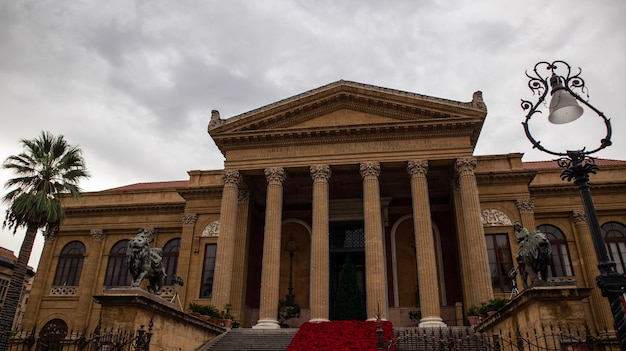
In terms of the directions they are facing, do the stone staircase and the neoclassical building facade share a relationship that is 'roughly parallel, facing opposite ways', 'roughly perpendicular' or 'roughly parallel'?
roughly parallel

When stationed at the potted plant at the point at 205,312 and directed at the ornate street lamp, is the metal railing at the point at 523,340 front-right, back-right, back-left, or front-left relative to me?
front-left

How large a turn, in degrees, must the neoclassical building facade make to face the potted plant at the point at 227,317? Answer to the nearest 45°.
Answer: approximately 45° to its right

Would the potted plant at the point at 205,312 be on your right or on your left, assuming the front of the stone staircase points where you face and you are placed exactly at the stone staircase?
on your right

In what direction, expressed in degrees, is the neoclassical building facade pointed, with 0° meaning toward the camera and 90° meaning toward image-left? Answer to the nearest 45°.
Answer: approximately 0°

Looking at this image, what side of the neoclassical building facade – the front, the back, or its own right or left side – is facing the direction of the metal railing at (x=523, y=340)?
front

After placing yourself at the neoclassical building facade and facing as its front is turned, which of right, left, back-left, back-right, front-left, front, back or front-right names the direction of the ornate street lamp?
front

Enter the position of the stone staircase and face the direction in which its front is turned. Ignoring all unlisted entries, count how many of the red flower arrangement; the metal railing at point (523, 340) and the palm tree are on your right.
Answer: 1

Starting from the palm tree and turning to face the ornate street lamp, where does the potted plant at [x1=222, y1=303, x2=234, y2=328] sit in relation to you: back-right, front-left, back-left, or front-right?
front-left

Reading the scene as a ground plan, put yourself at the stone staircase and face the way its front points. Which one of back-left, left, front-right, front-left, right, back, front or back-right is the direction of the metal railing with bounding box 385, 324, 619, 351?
front-left

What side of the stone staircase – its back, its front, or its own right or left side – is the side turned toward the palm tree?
right

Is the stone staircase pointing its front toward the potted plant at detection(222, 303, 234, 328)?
no

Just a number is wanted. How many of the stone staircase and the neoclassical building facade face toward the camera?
2

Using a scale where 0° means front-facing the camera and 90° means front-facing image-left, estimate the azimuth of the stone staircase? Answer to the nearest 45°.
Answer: approximately 0°
